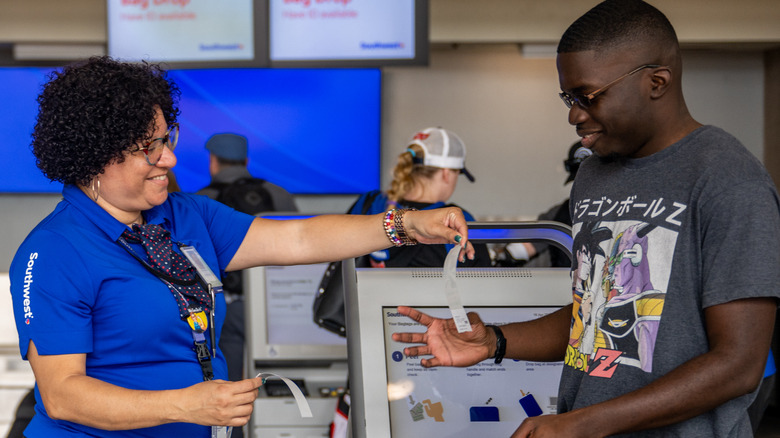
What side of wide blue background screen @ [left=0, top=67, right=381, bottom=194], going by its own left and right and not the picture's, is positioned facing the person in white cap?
front

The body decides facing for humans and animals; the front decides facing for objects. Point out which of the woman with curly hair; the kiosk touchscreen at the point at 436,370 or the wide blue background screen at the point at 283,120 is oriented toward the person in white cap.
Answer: the wide blue background screen

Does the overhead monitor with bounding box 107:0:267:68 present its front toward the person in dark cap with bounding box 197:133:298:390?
yes

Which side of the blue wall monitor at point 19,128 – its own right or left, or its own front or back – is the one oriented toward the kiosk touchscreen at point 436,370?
front

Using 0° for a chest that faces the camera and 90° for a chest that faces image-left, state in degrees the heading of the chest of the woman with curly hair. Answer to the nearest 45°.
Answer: approximately 315°

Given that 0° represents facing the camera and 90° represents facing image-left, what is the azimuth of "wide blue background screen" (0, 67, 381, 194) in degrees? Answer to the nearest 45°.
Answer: approximately 0°

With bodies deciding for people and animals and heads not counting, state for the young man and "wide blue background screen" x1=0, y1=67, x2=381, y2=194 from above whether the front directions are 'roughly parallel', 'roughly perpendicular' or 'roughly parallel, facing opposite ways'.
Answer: roughly perpendicular

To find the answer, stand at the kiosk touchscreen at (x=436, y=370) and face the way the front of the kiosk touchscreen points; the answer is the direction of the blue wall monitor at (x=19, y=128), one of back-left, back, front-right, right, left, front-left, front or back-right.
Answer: back-right

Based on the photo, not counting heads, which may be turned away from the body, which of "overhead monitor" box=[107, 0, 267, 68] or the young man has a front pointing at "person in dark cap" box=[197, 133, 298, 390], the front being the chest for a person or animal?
the overhead monitor

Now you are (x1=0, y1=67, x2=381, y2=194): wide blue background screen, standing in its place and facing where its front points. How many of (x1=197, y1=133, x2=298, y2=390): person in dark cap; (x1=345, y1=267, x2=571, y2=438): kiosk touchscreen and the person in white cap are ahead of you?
3

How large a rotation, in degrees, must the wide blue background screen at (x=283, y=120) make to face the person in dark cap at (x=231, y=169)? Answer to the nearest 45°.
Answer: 0° — it already faces them

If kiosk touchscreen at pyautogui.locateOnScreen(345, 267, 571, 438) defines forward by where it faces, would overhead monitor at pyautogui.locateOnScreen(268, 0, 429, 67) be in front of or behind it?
behind
